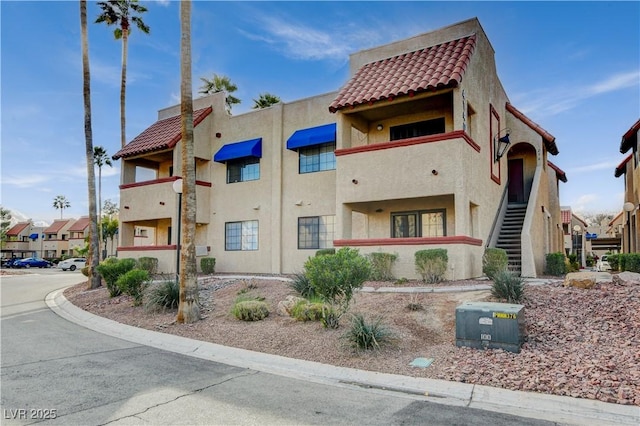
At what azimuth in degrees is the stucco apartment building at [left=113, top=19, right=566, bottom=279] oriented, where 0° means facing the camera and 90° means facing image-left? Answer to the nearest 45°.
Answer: approximately 45°

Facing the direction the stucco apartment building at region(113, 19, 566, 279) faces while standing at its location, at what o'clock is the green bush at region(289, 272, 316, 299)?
The green bush is roughly at 11 o'clock from the stucco apartment building.

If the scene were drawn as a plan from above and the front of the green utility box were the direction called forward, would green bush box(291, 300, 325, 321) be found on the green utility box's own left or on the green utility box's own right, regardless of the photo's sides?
on the green utility box's own right

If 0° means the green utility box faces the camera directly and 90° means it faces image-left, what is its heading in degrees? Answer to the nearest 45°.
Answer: approximately 0°

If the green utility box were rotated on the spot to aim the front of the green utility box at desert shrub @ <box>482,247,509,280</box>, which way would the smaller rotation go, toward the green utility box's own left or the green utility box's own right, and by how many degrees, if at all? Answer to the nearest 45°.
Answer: approximately 180°

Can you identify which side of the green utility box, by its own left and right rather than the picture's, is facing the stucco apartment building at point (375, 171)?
back

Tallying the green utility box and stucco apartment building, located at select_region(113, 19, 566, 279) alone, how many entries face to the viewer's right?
0

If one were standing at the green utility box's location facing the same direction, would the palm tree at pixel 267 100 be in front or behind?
behind

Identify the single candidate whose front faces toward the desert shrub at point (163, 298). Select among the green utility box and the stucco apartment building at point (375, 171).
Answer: the stucco apartment building
